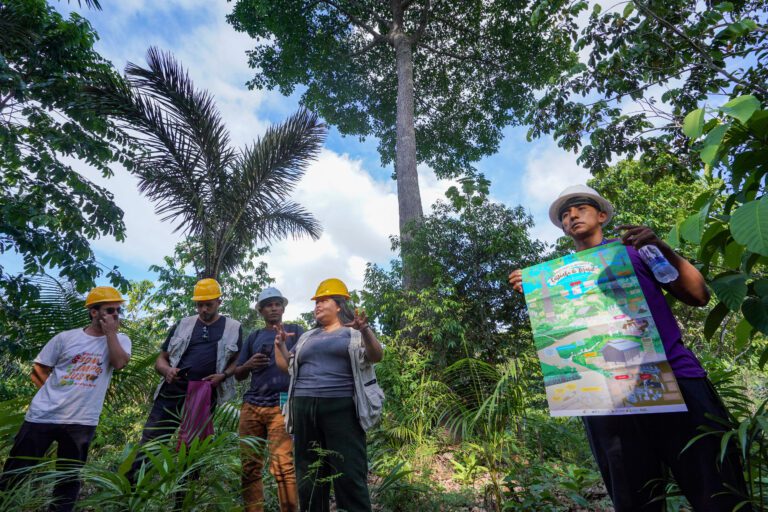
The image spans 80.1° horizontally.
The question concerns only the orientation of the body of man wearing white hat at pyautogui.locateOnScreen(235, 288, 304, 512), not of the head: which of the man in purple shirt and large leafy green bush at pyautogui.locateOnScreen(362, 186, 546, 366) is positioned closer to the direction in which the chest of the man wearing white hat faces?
the man in purple shirt

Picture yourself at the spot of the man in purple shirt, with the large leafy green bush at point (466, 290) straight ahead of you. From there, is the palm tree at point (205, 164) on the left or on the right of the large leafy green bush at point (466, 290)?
left

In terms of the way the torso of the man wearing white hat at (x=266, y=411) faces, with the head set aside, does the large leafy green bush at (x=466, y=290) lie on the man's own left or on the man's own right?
on the man's own left

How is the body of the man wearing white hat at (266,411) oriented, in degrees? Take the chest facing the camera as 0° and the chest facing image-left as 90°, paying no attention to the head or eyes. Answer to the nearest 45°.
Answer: approximately 315°
